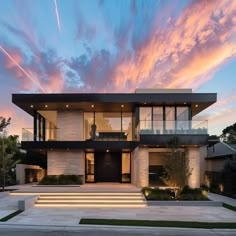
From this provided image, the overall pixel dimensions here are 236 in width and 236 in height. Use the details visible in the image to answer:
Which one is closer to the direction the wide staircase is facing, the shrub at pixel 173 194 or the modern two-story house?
the shrub

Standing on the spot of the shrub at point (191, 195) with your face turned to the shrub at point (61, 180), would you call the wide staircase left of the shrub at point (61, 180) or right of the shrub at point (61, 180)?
left

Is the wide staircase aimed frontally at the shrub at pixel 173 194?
no

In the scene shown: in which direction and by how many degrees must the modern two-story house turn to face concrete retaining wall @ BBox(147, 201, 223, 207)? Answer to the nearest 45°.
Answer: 0° — it already faces it

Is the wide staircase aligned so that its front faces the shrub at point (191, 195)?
no

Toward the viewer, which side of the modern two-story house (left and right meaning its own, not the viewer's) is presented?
front

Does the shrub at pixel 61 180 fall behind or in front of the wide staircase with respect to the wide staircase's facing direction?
behind

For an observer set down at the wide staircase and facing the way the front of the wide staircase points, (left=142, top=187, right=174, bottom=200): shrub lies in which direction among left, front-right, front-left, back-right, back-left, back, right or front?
left

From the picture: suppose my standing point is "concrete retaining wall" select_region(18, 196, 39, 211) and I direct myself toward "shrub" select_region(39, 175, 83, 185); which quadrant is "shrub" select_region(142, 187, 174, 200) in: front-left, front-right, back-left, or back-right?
front-right

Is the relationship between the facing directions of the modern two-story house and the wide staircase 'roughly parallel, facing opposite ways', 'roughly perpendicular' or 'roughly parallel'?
roughly parallel

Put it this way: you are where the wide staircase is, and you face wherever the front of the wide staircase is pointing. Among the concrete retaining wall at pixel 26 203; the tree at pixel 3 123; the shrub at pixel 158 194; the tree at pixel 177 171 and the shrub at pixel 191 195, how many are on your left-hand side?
3

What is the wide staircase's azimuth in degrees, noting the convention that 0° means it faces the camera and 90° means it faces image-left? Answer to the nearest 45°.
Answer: approximately 0°

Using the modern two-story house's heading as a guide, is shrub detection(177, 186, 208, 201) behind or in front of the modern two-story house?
in front

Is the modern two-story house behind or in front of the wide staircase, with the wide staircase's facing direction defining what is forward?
behind

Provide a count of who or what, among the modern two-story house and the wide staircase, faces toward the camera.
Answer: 2

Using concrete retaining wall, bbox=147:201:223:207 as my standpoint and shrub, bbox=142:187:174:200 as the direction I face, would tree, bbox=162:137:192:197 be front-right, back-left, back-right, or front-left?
front-right
